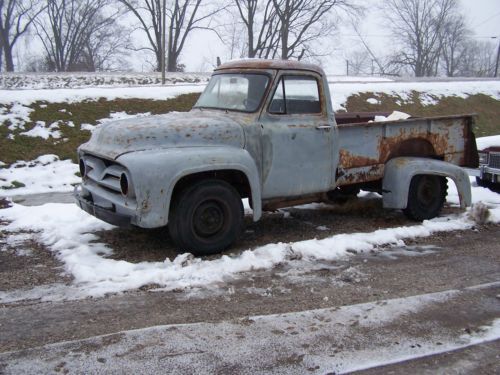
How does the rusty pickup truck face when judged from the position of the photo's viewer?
facing the viewer and to the left of the viewer
